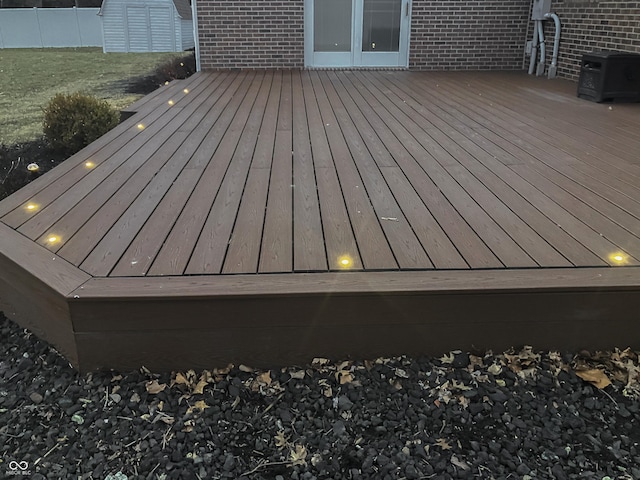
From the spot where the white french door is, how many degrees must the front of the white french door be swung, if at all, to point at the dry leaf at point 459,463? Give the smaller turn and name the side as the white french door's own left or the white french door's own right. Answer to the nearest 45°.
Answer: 0° — it already faces it

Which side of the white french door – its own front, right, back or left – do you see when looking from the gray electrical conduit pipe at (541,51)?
left

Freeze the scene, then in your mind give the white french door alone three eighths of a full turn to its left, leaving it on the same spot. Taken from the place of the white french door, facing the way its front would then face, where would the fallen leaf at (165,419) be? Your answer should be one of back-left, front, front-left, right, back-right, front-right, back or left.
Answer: back-right

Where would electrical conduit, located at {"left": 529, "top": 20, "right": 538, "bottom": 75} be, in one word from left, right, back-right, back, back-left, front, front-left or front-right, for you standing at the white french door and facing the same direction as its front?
left

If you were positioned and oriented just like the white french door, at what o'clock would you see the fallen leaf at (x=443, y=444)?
The fallen leaf is roughly at 12 o'clock from the white french door.

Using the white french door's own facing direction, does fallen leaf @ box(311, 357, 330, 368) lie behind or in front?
in front

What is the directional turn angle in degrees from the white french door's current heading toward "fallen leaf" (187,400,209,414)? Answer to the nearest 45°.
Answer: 0° — it already faces it

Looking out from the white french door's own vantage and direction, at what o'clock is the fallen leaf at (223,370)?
The fallen leaf is roughly at 12 o'clock from the white french door.

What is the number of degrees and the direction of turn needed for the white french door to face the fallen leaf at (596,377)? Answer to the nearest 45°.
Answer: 0° — it already faces it

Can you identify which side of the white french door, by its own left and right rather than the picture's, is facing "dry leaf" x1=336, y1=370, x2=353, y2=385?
front

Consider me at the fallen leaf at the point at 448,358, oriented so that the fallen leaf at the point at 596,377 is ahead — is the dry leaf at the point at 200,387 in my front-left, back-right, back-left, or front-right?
back-right

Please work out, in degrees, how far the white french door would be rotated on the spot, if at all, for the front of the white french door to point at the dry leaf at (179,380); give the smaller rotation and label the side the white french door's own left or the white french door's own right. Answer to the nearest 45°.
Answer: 0° — it already faces it

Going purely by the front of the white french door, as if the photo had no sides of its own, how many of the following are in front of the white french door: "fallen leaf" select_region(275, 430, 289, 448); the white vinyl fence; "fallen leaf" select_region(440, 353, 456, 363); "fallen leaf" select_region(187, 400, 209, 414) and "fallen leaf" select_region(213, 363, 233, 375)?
4

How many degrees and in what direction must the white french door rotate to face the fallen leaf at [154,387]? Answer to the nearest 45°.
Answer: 0° — it already faces it

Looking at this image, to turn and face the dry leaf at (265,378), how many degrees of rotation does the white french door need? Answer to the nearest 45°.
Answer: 0° — it already faces it

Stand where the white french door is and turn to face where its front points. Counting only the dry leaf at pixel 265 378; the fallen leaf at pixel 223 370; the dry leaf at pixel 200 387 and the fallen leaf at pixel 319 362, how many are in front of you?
4

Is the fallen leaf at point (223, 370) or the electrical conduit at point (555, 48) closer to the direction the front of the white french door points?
the fallen leaf

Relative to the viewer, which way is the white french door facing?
toward the camera

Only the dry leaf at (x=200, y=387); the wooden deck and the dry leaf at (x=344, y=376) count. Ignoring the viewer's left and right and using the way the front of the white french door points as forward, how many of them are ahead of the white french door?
3

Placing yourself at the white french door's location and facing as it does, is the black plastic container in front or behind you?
in front
